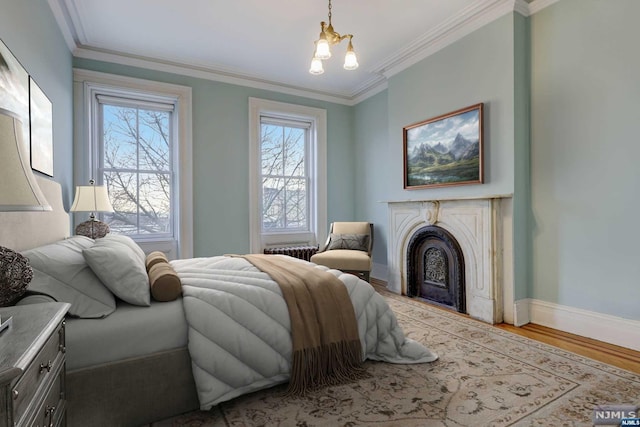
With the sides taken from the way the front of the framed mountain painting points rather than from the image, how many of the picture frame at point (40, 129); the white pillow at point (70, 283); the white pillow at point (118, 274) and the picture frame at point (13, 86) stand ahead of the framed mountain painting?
4

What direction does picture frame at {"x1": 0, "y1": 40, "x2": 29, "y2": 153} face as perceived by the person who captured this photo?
facing to the right of the viewer

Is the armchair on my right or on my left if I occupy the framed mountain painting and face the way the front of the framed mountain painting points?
on my right

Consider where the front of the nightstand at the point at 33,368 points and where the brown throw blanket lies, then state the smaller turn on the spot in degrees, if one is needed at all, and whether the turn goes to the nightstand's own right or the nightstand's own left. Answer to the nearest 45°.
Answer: approximately 45° to the nightstand's own left

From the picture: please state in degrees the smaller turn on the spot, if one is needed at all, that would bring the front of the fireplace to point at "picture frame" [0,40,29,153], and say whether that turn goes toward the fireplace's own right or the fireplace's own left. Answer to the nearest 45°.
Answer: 0° — it already faces it

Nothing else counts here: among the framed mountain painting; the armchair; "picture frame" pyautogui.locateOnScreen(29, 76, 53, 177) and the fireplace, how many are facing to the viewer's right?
1

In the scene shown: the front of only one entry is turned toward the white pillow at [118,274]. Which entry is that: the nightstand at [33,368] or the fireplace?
the fireplace

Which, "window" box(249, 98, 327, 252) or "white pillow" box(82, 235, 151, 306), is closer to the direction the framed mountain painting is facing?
the white pillow

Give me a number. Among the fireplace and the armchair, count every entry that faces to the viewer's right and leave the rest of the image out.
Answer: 0

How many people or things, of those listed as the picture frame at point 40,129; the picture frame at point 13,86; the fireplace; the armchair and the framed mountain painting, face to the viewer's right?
2

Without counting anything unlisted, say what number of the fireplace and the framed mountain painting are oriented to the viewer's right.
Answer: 0

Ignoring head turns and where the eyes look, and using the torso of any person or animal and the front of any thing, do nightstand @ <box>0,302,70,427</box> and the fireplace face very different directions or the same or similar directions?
very different directions

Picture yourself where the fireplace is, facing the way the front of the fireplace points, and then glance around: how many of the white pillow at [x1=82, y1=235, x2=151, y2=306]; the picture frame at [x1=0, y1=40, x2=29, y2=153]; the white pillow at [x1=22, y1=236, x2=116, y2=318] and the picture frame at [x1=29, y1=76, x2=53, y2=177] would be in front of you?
4

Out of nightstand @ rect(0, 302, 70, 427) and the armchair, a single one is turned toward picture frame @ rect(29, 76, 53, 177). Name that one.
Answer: the armchair

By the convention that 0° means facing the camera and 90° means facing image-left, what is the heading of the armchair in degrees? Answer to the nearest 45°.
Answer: approximately 45°

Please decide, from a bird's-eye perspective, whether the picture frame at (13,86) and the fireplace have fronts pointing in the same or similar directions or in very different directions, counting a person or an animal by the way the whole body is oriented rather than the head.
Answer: very different directions

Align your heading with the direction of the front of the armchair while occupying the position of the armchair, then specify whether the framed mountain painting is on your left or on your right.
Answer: on your left

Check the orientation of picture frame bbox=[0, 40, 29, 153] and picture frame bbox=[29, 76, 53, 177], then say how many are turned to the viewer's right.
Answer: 2
